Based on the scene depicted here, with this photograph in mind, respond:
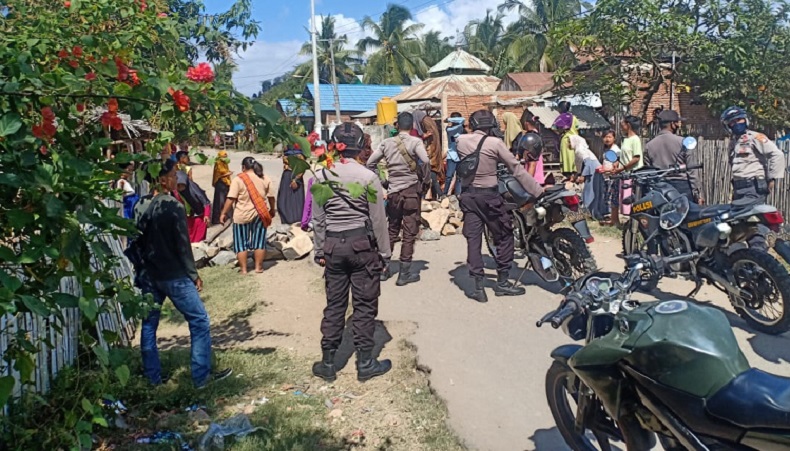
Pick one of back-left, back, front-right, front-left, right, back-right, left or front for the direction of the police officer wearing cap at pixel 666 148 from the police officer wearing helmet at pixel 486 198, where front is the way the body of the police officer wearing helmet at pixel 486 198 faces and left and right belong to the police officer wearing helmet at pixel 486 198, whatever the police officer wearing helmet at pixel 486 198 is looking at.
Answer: front

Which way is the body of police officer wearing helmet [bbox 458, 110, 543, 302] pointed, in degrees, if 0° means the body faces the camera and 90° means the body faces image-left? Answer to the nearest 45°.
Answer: approximately 225°

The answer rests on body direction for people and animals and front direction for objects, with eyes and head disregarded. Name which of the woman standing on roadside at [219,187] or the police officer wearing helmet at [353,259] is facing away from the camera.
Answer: the police officer wearing helmet

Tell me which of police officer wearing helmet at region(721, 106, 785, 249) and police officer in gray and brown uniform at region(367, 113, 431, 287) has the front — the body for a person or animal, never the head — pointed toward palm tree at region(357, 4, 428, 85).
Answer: the police officer in gray and brown uniform

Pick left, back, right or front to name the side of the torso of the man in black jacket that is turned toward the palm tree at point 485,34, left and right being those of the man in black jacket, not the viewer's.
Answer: front

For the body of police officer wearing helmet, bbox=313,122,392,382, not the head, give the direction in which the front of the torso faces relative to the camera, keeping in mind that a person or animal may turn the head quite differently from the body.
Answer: away from the camera

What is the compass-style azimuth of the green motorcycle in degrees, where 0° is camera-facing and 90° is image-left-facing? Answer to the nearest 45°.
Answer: approximately 135°

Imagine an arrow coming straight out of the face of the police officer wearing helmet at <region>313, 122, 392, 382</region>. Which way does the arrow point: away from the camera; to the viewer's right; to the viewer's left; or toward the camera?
away from the camera

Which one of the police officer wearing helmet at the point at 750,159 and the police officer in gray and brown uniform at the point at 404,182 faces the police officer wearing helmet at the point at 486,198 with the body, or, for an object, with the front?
the police officer wearing helmet at the point at 750,159

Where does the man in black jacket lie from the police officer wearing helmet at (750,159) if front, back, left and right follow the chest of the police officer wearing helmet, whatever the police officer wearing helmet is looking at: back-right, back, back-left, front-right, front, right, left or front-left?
front

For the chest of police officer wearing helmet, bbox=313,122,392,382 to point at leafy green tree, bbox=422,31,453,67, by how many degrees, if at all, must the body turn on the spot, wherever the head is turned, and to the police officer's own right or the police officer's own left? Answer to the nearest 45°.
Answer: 0° — they already face it

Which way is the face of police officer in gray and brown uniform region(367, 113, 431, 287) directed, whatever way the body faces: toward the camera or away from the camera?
away from the camera

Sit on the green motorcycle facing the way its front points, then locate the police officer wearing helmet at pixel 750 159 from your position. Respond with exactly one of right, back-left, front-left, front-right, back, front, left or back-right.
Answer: front-right
